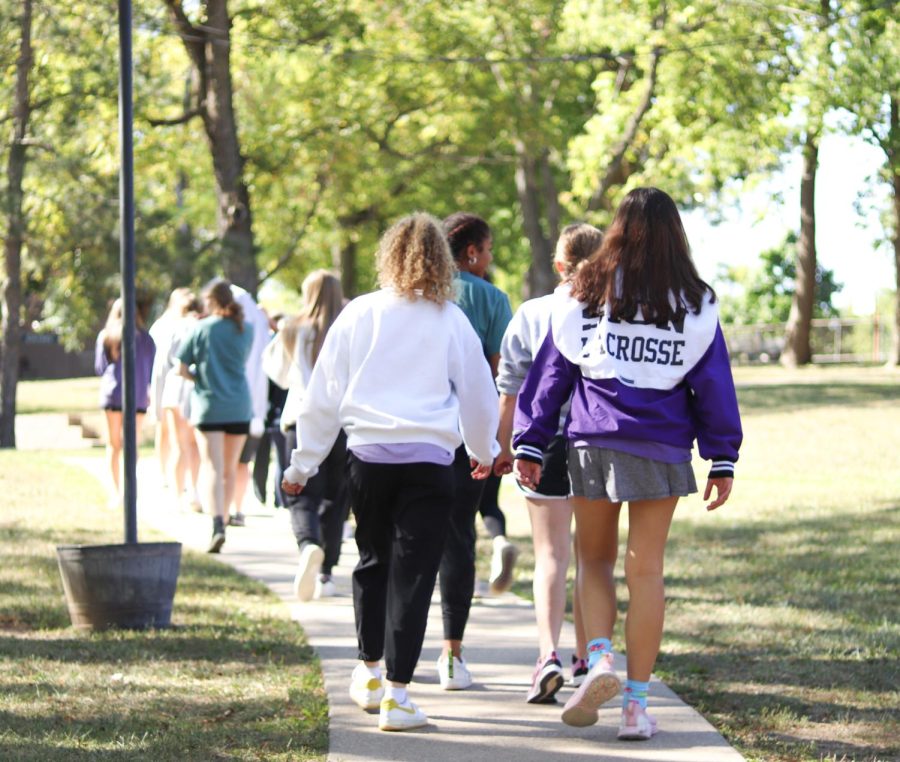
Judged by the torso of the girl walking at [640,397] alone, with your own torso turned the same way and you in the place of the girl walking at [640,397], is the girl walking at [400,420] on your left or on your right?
on your left

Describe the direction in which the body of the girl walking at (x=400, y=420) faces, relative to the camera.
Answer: away from the camera

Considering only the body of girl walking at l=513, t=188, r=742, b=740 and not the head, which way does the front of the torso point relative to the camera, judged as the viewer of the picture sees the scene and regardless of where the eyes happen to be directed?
away from the camera

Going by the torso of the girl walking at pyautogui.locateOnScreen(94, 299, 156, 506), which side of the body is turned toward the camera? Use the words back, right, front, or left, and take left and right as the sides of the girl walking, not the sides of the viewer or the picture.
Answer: back

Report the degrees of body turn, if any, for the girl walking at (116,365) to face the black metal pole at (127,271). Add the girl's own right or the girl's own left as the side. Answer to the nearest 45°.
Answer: approximately 180°

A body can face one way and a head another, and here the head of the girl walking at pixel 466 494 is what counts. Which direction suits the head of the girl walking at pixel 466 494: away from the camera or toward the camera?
away from the camera

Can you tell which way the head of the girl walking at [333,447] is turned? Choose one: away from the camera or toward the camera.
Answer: away from the camera

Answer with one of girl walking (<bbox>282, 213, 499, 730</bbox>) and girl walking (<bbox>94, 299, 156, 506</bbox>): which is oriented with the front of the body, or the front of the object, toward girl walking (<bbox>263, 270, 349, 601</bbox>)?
girl walking (<bbox>282, 213, 499, 730</bbox>)

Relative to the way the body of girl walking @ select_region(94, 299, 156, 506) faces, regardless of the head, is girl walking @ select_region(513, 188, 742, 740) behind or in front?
behind

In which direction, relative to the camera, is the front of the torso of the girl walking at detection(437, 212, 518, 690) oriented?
away from the camera

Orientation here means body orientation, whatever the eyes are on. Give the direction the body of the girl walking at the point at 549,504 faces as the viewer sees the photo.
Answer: away from the camera
